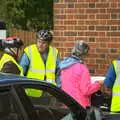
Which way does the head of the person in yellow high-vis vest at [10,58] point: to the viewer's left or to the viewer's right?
to the viewer's right

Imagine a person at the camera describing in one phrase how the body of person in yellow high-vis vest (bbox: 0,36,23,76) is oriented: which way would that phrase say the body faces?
to the viewer's right

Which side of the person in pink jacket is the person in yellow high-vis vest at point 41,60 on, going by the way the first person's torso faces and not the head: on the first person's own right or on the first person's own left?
on the first person's own left

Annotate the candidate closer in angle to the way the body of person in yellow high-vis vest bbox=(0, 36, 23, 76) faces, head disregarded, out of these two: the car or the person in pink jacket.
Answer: the person in pink jacket

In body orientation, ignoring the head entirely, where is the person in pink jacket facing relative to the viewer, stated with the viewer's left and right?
facing away from the viewer and to the right of the viewer

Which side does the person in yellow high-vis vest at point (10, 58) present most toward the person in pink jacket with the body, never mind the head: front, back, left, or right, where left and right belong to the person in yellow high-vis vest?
front

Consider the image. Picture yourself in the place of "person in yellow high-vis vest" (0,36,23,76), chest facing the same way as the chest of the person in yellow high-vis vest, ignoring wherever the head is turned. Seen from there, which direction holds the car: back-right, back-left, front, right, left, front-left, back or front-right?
right

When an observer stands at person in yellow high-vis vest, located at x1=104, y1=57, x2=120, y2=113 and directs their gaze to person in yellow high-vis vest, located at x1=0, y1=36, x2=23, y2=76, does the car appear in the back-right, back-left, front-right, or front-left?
front-left

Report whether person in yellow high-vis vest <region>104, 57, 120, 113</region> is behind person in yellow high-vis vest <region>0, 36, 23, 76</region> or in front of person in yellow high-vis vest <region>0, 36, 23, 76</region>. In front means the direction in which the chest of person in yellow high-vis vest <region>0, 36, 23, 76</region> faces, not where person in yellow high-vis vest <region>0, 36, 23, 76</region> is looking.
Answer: in front
